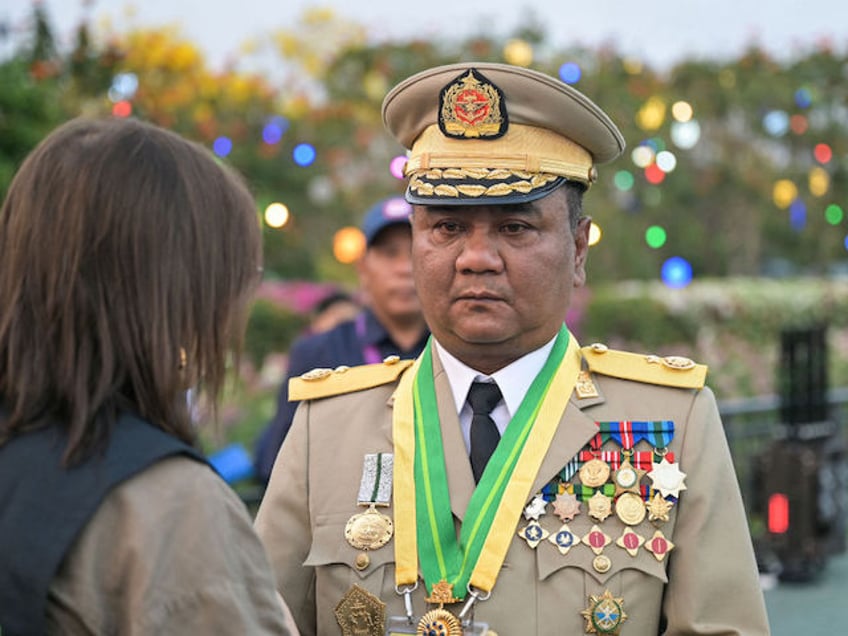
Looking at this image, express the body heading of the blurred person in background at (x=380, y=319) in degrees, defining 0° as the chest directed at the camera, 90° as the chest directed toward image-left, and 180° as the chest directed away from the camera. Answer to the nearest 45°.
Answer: approximately 0°

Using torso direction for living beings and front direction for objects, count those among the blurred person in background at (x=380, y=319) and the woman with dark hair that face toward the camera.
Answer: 1

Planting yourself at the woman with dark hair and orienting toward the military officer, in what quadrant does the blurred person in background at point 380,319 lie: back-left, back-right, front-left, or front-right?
front-left

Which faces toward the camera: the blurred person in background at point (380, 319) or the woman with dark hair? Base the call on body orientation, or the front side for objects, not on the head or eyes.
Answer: the blurred person in background

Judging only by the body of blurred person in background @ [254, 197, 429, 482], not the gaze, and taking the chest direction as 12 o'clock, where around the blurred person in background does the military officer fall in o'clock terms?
The military officer is roughly at 12 o'clock from the blurred person in background.

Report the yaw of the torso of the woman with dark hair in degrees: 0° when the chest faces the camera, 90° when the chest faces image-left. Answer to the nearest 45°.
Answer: approximately 225°

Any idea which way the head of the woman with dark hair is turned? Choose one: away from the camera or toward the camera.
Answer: away from the camera

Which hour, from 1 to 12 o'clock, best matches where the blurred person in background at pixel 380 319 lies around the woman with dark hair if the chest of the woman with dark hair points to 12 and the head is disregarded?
The blurred person in background is roughly at 11 o'clock from the woman with dark hair.

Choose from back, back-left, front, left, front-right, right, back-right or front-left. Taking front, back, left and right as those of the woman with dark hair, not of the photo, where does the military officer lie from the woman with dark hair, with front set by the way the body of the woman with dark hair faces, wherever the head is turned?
front

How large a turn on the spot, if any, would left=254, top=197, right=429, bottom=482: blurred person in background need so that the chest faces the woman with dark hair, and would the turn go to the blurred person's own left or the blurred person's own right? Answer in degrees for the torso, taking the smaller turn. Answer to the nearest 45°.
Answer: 0° — they already face them
